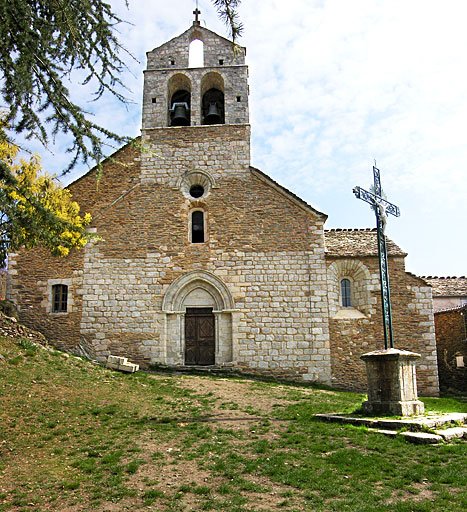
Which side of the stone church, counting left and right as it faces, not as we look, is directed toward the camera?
front

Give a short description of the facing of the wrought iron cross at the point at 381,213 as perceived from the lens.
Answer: facing the viewer and to the right of the viewer

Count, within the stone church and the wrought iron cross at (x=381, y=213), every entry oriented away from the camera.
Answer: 0

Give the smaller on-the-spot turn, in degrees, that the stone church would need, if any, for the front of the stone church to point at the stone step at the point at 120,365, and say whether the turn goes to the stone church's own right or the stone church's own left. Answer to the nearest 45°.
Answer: approximately 45° to the stone church's own right

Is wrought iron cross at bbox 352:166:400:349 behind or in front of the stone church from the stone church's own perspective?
in front
